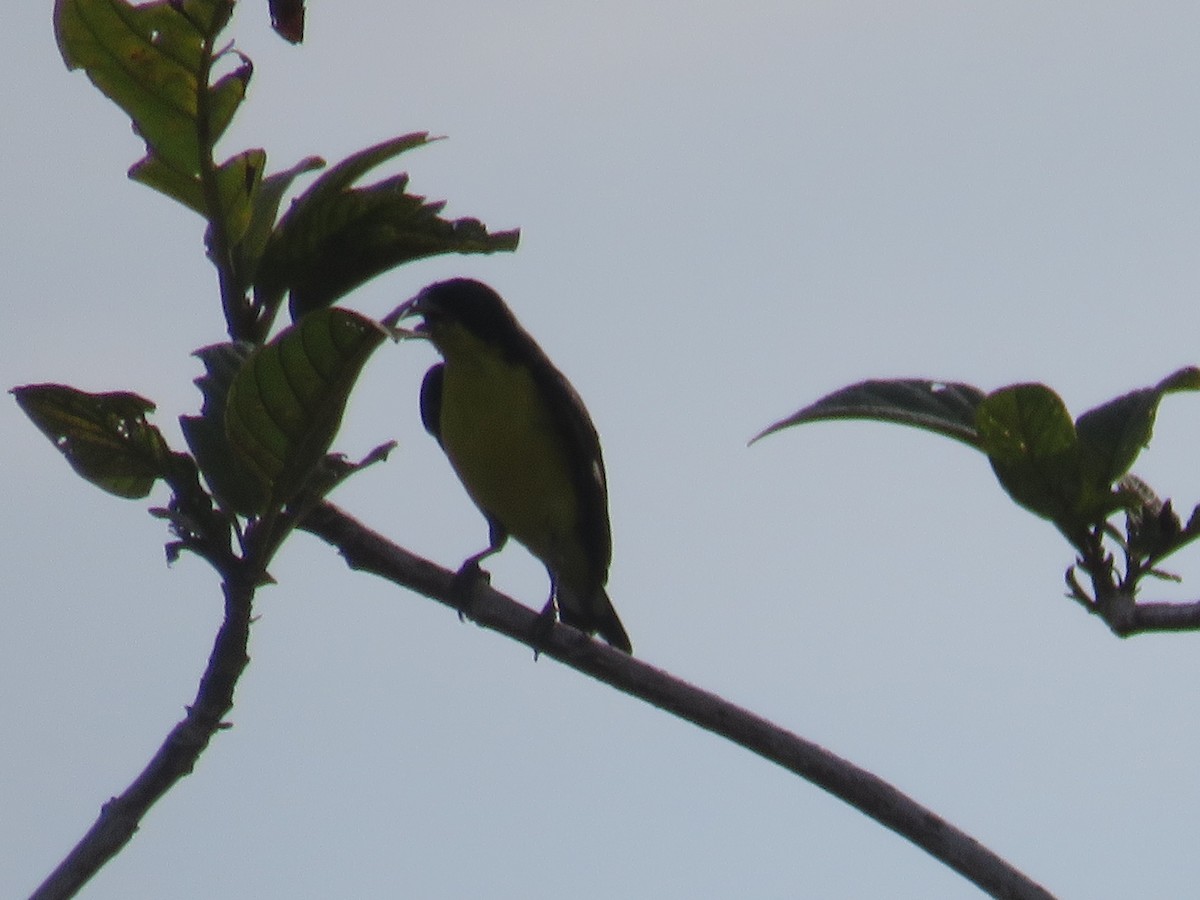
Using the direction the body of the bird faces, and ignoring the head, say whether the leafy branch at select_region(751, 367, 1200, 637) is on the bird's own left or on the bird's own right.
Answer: on the bird's own left

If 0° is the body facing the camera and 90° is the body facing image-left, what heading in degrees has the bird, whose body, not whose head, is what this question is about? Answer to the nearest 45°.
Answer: approximately 45°
